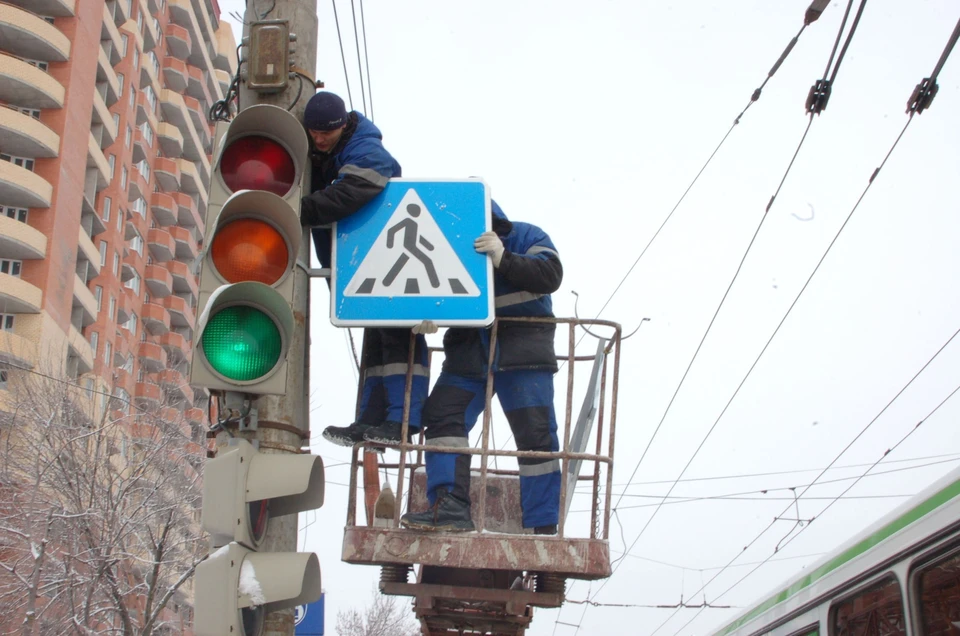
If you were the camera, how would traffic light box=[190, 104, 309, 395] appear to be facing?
facing the viewer

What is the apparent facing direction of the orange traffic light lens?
toward the camera

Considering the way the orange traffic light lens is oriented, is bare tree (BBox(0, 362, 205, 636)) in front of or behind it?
behind

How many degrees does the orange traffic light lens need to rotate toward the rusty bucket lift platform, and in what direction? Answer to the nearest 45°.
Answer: approximately 135° to its left

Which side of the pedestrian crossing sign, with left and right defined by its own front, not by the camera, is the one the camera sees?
front

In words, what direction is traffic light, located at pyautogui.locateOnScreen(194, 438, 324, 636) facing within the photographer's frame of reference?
facing to the right of the viewer
